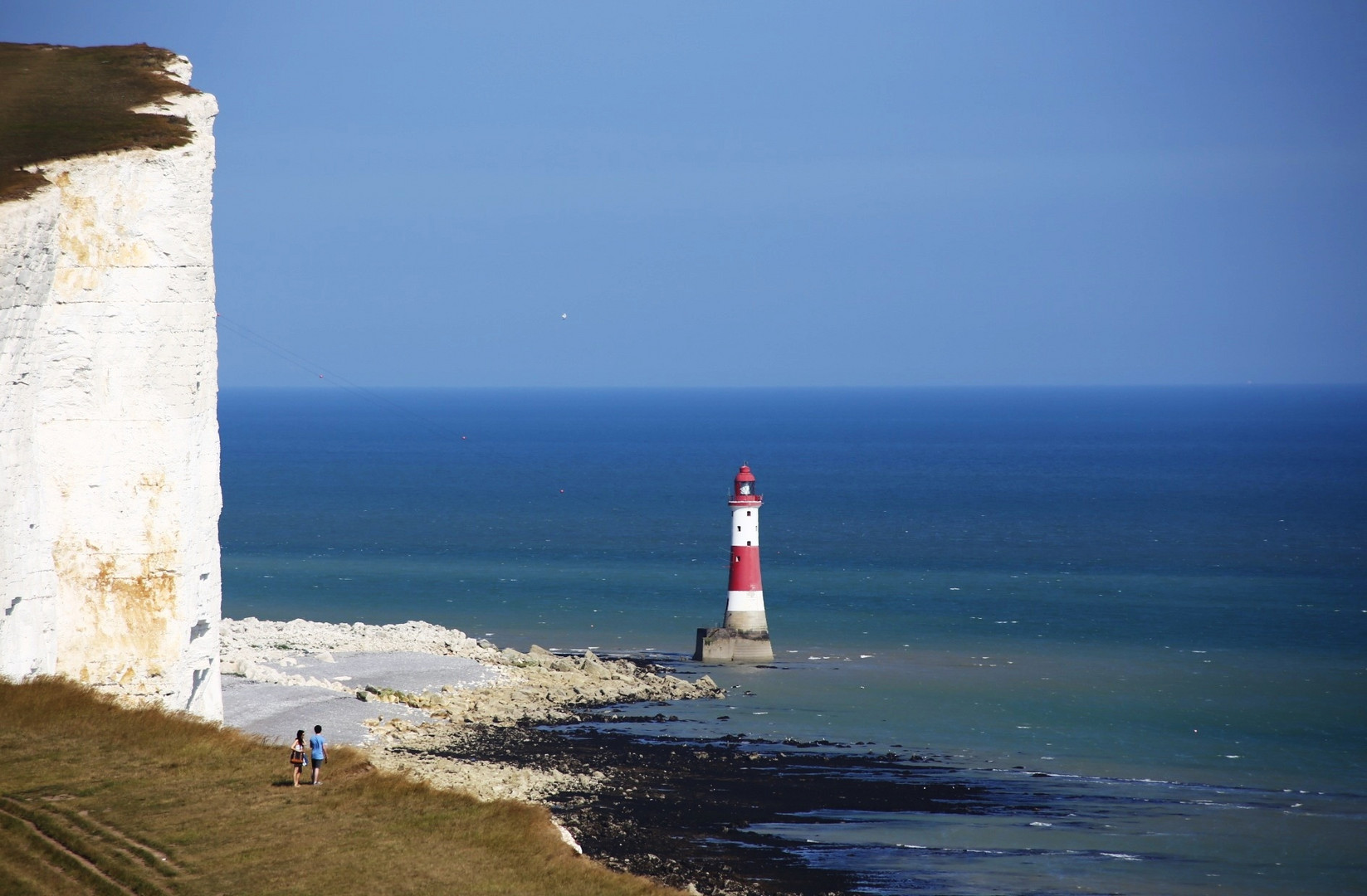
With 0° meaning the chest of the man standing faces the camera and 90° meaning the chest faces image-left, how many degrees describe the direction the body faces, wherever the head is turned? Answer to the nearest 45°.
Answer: approximately 180°

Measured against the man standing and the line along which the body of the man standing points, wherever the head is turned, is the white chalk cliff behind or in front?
in front

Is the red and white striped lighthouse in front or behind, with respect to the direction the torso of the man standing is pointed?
in front
